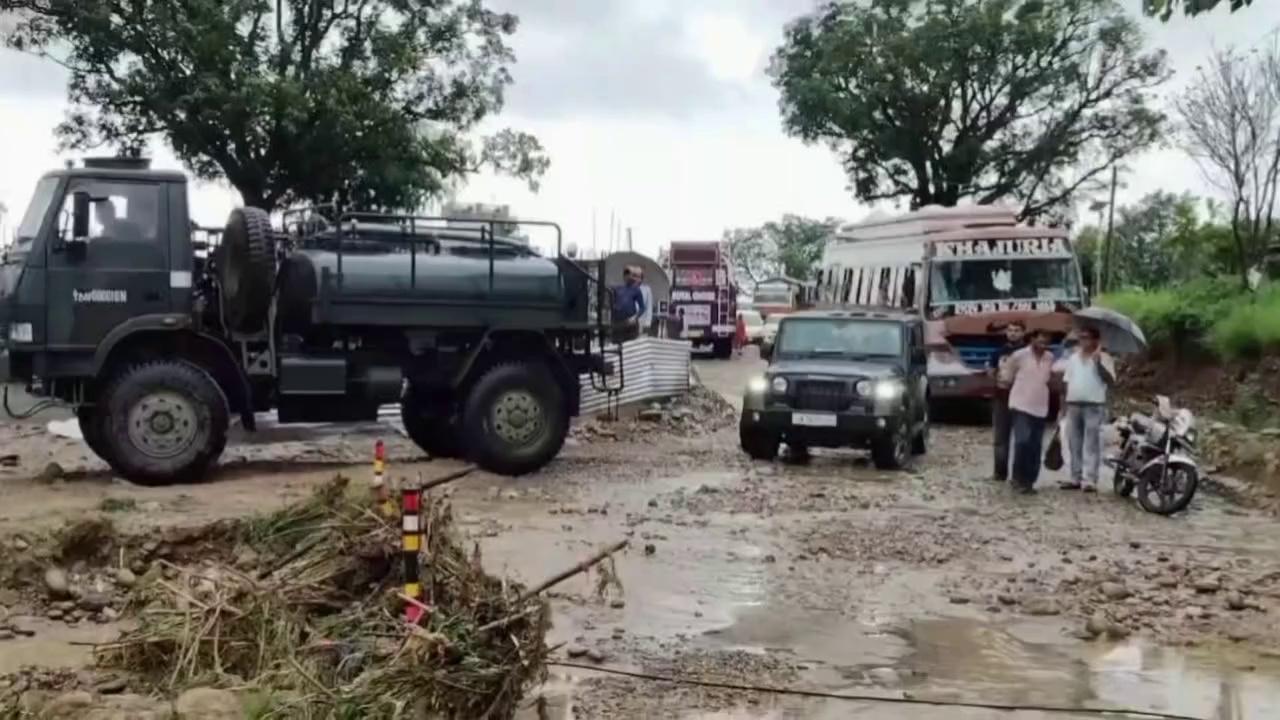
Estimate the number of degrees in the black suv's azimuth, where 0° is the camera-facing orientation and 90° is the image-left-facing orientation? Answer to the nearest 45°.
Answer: approximately 0°

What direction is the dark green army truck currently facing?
to the viewer's left

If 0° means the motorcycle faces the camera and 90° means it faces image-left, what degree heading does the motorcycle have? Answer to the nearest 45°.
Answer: approximately 315°
